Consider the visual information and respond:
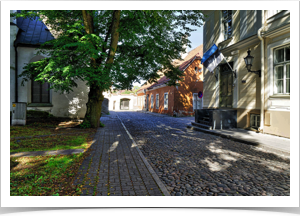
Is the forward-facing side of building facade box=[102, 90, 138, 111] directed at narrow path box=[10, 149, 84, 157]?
yes

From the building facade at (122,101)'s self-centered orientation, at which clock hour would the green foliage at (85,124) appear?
The green foliage is roughly at 12 o'clock from the building facade.

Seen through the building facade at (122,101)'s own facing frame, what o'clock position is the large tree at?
The large tree is roughly at 12 o'clock from the building facade.

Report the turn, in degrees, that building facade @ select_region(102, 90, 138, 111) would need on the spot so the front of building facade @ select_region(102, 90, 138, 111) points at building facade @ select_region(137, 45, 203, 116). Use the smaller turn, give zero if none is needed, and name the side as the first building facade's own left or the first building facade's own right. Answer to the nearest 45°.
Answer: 0° — it already faces it

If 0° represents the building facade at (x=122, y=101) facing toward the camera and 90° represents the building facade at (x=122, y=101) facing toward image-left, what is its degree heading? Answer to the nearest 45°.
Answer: approximately 0°

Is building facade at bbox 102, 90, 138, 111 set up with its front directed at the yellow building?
yes
